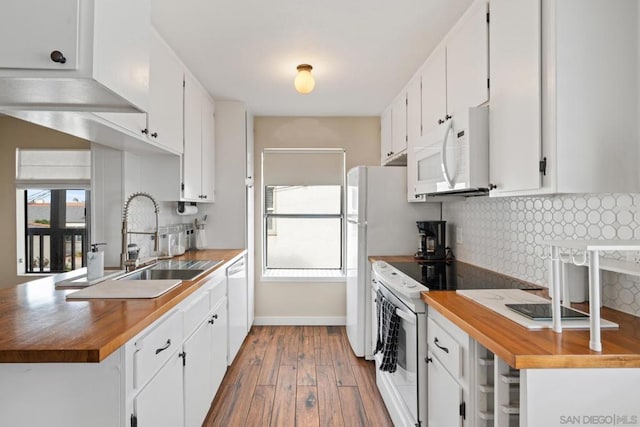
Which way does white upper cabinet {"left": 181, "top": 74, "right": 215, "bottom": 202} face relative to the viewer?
to the viewer's right

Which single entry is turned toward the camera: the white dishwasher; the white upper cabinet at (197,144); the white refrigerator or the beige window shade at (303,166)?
the beige window shade

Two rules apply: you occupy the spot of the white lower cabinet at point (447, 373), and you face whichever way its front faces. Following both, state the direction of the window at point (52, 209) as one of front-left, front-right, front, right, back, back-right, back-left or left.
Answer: front-right

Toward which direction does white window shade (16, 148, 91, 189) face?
toward the camera

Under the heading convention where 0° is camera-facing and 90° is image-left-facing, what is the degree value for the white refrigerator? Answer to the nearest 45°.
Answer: approximately 90°

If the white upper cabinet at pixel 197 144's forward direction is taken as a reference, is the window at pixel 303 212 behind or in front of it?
in front

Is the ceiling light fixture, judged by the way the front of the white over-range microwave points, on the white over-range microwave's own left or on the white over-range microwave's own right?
on the white over-range microwave's own right

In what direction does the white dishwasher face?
to the viewer's right

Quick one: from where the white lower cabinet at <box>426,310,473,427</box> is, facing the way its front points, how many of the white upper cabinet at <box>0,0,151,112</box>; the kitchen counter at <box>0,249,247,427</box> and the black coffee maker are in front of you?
2

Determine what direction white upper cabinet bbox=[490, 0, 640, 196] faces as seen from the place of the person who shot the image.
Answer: facing the viewer and to the left of the viewer

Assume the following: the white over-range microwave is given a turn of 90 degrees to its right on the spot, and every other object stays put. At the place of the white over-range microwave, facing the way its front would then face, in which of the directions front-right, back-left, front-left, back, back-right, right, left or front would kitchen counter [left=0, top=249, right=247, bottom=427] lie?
left

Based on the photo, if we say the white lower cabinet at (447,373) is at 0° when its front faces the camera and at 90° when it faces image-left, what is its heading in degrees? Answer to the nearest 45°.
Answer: approximately 45°

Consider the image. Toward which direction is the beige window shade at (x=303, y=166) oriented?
toward the camera

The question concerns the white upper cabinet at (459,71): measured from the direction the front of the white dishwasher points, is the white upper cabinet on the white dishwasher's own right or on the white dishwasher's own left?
on the white dishwasher's own right

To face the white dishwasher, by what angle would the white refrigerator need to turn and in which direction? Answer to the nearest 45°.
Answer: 0° — it already faces it
